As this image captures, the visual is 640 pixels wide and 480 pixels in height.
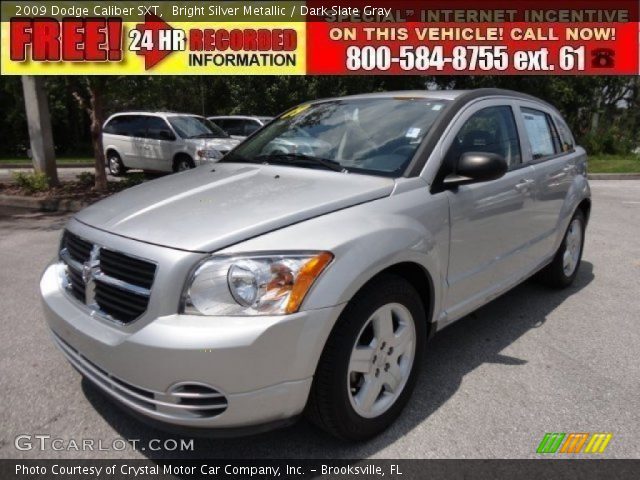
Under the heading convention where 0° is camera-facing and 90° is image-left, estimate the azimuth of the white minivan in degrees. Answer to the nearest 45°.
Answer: approximately 315°

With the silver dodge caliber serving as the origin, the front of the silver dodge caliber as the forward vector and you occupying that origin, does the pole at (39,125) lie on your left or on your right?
on your right

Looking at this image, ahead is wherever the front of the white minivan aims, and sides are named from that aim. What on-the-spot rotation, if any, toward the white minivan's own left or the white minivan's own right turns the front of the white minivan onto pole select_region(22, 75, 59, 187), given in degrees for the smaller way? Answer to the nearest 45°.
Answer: approximately 90° to the white minivan's own right

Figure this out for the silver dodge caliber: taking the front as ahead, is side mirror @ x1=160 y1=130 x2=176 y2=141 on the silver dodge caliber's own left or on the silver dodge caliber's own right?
on the silver dodge caliber's own right

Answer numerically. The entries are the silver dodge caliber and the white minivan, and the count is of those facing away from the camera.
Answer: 0

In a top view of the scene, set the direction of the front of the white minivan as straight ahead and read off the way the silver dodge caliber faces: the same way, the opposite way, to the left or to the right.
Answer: to the right

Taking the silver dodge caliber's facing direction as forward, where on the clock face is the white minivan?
The white minivan is roughly at 4 o'clock from the silver dodge caliber.

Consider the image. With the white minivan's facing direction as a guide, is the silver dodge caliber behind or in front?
in front
